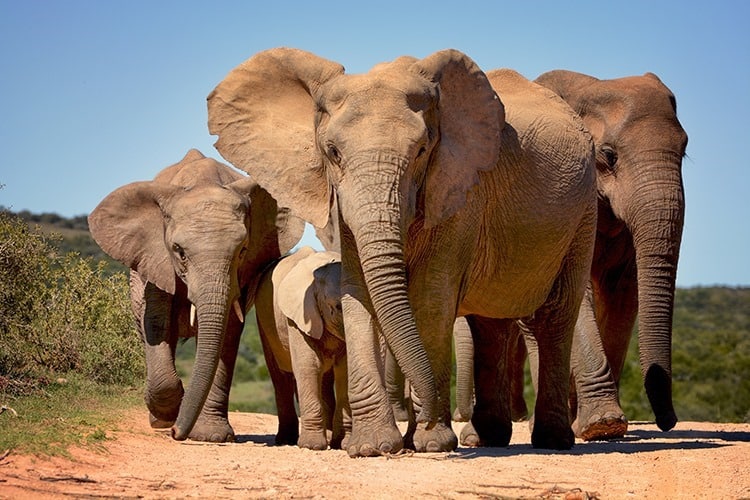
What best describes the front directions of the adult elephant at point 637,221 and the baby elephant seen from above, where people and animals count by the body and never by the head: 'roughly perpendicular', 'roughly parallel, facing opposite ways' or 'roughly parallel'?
roughly parallel

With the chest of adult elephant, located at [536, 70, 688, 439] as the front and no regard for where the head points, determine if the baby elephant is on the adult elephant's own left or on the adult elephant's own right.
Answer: on the adult elephant's own right

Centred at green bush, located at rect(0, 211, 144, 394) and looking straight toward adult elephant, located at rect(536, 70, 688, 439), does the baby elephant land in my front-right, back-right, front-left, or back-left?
front-right

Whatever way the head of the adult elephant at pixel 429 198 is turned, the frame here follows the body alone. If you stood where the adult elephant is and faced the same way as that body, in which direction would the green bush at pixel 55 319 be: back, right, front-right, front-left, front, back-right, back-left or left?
right

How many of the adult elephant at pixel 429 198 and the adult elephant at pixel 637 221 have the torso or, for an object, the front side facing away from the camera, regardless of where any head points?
0

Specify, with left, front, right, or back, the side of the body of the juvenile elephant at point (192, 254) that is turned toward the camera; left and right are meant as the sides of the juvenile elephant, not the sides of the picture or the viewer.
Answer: front

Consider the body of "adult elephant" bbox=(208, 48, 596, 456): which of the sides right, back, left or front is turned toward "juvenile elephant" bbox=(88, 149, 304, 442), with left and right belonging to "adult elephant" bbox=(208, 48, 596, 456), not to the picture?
right

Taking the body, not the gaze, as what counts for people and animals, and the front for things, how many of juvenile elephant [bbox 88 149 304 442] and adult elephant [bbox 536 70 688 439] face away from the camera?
0

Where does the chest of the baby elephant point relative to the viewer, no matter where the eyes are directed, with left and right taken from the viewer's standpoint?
facing the viewer and to the right of the viewer

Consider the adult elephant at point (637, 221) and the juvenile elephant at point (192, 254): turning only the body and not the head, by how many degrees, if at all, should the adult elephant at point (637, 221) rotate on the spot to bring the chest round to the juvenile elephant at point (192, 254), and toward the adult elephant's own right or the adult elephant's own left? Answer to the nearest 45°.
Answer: approximately 135° to the adult elephant's own right

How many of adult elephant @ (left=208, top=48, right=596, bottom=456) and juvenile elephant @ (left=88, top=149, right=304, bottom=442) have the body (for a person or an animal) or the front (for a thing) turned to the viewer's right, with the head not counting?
0
